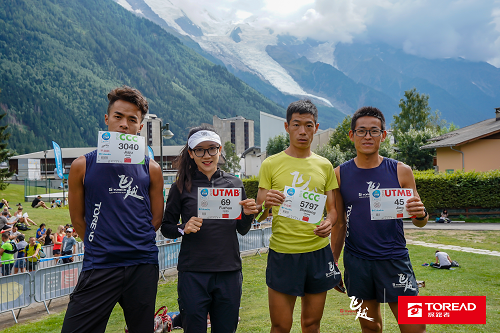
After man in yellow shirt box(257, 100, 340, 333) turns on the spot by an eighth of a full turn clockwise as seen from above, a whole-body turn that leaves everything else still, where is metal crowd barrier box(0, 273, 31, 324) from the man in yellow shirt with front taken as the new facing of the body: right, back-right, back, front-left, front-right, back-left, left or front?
right

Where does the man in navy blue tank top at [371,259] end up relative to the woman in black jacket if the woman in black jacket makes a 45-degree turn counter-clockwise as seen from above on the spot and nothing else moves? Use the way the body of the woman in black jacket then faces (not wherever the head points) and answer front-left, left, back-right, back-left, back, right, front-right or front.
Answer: front-left

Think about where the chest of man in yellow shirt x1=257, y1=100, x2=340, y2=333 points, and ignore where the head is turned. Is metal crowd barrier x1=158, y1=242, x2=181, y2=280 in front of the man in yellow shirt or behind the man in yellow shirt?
behind

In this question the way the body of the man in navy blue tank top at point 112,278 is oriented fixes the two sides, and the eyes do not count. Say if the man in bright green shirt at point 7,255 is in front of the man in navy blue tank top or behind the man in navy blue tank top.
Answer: behind

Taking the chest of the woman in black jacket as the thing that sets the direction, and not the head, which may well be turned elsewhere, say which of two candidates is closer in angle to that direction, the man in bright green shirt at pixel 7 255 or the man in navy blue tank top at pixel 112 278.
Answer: the man in navy blue tank top

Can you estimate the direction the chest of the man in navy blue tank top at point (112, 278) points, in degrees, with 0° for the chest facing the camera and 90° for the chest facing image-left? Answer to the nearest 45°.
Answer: approximately 0°

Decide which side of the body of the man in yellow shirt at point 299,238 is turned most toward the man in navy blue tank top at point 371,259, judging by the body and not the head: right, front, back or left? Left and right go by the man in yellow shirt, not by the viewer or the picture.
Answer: left

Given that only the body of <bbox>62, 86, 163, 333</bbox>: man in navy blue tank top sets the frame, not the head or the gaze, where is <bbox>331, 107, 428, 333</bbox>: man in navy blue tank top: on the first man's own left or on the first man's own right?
on the first man's own left

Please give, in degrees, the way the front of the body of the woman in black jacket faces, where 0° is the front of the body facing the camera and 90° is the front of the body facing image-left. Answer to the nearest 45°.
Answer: approximately 0°

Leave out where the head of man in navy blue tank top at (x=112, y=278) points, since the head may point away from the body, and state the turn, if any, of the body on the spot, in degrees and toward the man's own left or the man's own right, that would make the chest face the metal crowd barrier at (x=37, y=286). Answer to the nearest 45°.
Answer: approximately 180°

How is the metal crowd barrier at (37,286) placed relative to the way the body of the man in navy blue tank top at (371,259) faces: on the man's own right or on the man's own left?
on the man's own right
